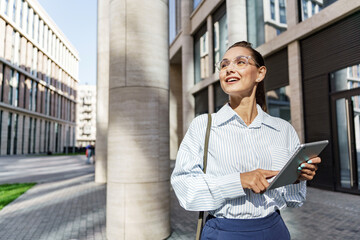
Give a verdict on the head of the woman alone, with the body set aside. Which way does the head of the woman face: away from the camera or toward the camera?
toward the camera

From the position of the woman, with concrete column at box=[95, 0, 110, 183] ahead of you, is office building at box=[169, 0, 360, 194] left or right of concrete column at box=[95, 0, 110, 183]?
right

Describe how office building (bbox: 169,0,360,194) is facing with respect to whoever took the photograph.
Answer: facing the viewer and to the left of the viewer

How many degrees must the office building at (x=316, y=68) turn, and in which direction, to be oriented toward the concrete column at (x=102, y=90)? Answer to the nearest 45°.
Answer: approximately 45° to its right

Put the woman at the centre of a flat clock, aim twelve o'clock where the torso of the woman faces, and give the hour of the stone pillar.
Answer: The stone pillar is roughly at 5 o'clock from the woman.

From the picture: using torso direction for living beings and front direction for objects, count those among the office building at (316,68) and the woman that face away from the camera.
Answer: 0

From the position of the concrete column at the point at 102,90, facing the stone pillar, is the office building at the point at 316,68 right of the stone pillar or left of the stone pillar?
left

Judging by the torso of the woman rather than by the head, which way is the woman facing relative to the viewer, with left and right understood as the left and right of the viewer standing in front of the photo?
facing the viewer

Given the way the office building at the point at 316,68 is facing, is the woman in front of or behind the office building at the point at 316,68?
in front

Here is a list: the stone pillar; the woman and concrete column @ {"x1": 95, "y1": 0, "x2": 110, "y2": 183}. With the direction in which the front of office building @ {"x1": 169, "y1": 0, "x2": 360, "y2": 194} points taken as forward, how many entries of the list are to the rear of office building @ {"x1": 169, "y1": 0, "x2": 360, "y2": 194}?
0

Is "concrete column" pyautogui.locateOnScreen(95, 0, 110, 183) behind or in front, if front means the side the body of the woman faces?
behind

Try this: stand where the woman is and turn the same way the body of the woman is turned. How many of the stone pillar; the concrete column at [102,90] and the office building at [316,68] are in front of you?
0

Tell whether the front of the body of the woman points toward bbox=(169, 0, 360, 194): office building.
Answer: no
